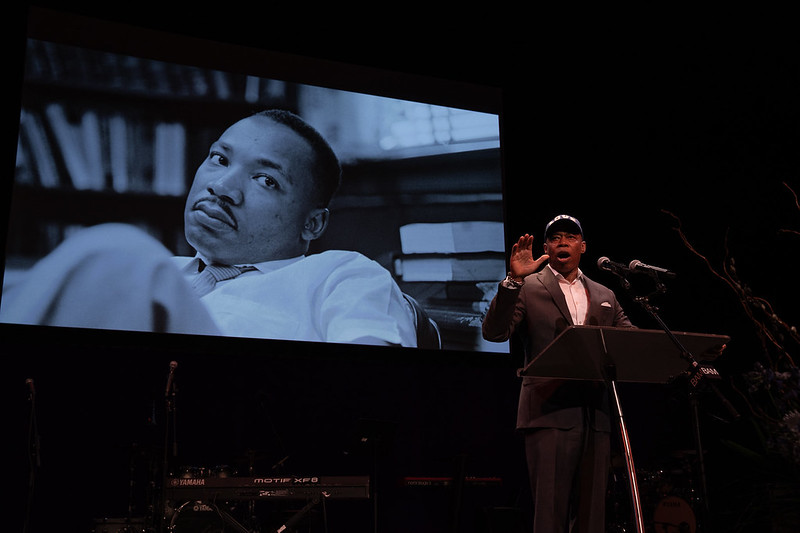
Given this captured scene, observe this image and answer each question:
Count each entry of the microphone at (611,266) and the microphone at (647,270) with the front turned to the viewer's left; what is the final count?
2

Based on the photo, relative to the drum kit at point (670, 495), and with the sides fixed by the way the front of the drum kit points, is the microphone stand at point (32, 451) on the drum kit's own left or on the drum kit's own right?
on the drum kit's own right

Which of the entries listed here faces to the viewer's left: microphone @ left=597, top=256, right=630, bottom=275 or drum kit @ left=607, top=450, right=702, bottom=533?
the microphone

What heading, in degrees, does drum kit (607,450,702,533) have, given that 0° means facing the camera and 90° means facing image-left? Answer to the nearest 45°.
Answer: approximately 0°

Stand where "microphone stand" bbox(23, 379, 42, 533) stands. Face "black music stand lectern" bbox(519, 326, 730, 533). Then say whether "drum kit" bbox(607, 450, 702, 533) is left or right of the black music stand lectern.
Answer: left

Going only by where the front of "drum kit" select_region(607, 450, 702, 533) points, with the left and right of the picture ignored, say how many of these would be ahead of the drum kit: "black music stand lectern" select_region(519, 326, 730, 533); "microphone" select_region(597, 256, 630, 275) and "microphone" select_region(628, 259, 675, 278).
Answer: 3

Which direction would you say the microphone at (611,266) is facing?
to the viewer's left

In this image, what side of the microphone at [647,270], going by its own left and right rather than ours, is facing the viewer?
left

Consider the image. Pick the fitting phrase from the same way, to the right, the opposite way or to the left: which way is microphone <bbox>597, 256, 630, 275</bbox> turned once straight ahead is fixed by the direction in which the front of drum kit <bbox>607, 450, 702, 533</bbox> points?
to the right
